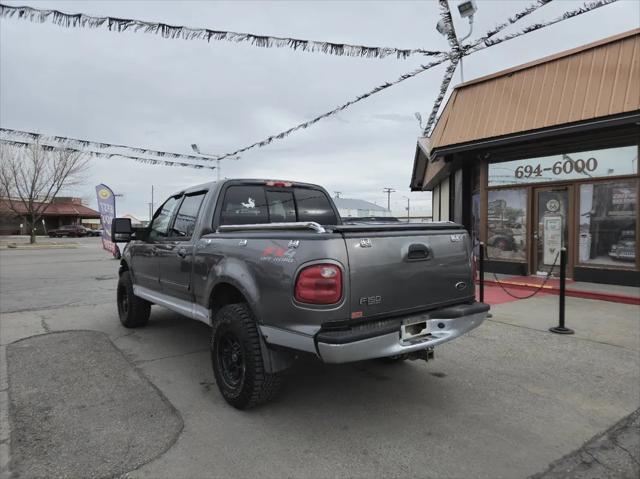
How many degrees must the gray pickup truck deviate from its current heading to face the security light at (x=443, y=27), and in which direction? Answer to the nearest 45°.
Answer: approximately 90° to its right

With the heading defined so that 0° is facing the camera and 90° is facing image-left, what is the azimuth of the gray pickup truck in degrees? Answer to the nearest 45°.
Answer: approximately 135°

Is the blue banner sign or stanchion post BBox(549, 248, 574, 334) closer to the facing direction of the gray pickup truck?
the blue banner sign

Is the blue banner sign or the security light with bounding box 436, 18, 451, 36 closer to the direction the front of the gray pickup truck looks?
the blue banner sign

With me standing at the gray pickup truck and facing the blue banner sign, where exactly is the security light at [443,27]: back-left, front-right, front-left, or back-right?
front-right

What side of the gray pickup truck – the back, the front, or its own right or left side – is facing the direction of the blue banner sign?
front

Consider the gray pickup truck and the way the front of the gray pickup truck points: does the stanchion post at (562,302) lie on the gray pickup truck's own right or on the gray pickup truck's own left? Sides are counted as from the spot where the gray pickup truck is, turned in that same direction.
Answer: on the gray pickup truck's own right
